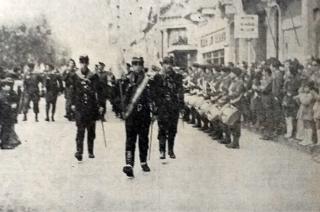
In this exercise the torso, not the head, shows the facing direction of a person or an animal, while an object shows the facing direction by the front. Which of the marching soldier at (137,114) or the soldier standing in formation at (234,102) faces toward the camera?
the marching soldier

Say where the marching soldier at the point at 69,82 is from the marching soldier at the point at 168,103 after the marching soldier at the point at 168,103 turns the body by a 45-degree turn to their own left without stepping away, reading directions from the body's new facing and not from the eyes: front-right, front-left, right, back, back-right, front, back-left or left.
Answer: back-right

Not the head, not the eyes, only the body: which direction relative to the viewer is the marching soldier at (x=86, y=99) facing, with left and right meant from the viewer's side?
facing the viewer

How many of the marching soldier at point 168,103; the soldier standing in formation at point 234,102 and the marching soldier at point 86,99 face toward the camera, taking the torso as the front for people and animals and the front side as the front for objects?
2

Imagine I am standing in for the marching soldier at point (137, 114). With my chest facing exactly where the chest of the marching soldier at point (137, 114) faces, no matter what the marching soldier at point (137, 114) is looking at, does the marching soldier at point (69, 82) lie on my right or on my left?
on my right

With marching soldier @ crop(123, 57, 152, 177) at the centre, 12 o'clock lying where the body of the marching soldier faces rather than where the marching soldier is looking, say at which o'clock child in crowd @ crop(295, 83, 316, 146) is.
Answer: The child in crowd is roughly at 9 o'clock from the marching soldier.

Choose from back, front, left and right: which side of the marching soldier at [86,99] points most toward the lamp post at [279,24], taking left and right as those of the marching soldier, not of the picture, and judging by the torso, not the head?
left

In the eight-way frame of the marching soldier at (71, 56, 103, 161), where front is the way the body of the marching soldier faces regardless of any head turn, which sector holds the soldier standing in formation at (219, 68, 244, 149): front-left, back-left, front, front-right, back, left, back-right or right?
left

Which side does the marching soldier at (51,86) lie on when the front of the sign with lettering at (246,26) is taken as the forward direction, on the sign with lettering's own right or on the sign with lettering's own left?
on the sign with lettering's own right

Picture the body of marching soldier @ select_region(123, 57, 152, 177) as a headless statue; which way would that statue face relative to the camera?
toward the camera

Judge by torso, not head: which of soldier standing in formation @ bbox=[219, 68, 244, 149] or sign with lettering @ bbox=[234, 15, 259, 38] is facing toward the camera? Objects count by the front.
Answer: the sign with lettering

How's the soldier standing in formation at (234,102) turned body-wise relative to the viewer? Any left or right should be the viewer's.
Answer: facing to the left of the viewer

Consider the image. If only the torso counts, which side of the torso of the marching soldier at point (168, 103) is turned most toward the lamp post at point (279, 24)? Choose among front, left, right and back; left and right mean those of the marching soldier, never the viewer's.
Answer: left

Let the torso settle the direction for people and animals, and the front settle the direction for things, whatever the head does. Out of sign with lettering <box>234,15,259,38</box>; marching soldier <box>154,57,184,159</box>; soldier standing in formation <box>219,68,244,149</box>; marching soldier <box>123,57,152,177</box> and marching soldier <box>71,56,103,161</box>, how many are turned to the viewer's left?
1
